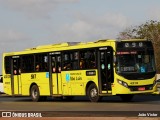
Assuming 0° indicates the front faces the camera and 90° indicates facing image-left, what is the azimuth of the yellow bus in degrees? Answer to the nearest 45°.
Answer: approximately 315°
